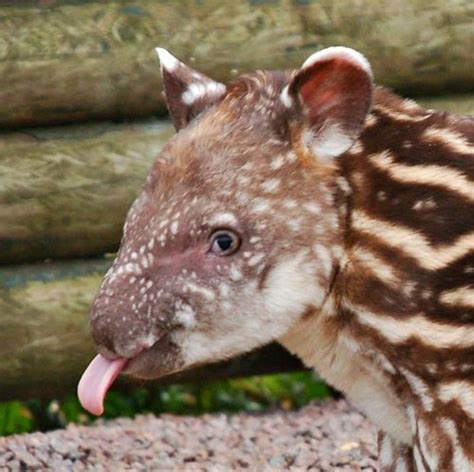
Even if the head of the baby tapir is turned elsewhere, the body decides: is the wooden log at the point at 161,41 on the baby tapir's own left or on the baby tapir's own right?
on the baby tapir's own right

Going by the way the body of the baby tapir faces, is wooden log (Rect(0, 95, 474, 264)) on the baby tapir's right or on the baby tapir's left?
on the baby tapir's right

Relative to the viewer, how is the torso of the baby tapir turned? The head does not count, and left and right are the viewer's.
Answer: facing to the left of the viewer
